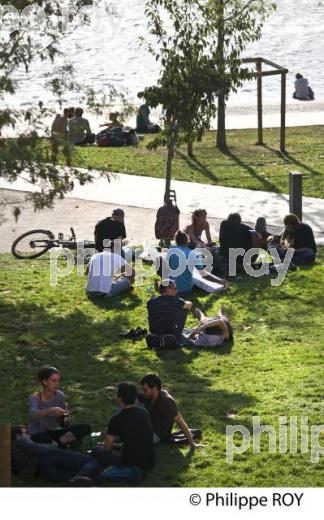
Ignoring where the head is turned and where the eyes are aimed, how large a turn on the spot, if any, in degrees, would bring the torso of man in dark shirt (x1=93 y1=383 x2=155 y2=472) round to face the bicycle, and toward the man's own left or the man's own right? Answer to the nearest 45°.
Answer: approximately 45° to the man's own right

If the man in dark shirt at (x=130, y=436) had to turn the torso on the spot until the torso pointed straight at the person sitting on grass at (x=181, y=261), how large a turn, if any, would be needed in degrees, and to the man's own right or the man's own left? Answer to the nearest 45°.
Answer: approximately 45° to the man's own right

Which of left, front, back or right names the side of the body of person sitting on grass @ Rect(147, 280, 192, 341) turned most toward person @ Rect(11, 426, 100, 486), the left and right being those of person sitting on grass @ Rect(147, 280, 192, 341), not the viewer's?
back

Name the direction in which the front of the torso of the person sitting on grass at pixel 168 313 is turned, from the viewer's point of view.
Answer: away from the camera

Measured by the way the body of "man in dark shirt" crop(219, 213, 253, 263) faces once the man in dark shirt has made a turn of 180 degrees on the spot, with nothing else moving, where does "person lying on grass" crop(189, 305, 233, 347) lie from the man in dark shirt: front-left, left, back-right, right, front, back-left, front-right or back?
front

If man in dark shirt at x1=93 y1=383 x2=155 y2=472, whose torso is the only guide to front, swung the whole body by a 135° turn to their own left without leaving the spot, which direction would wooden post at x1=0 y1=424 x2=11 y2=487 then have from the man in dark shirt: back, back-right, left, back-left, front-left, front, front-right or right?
front-right

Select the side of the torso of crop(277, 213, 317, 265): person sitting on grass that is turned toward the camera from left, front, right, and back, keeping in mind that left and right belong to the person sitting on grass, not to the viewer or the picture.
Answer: left

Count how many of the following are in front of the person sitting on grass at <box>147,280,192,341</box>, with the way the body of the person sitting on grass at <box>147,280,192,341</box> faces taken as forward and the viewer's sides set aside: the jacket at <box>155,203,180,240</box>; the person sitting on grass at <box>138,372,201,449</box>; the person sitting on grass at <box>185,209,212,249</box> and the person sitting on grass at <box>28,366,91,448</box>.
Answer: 2

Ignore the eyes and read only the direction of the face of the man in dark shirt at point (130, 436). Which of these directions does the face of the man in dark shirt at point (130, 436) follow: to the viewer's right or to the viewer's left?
to the viewer's left

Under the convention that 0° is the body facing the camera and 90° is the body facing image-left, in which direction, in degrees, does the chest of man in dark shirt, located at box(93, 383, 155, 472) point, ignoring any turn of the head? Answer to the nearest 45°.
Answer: approximately 135°

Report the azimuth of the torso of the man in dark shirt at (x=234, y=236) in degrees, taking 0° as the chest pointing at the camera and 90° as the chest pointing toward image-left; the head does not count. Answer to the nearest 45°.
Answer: approximately 180°

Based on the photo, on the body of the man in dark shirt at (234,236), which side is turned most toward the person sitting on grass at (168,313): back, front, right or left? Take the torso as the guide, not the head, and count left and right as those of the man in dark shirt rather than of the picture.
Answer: back

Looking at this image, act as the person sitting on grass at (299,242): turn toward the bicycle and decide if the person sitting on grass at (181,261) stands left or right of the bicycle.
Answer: left

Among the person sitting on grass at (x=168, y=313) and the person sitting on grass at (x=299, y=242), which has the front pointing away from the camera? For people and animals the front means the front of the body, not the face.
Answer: the person sitting on grass at (x=168, y=313)

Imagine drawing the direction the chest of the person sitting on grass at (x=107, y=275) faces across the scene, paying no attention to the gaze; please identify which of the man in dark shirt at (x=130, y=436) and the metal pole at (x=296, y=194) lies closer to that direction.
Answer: the metal pole
